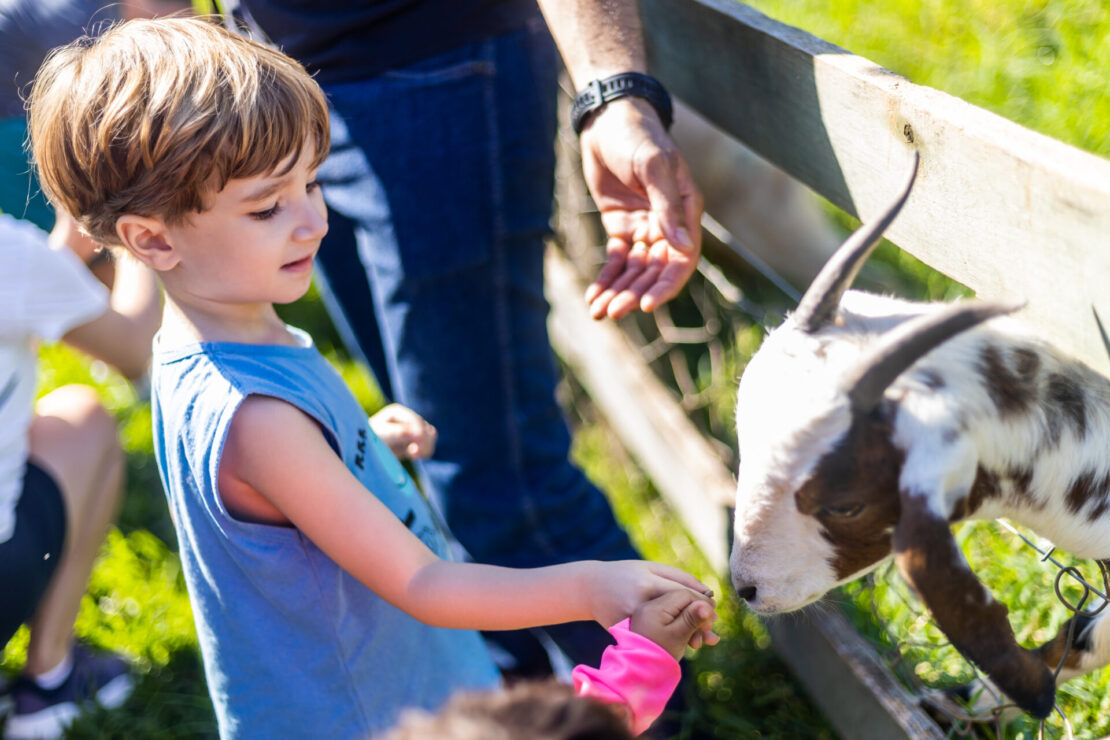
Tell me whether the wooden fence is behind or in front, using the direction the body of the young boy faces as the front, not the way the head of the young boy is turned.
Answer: in front

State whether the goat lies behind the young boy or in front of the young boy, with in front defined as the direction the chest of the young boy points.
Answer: in front

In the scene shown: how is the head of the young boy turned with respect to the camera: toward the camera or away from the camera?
toward the camera

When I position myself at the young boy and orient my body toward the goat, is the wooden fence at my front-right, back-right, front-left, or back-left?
front-left

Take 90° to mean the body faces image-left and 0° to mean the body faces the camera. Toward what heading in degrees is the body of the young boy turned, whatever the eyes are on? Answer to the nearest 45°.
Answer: approximately 270°
